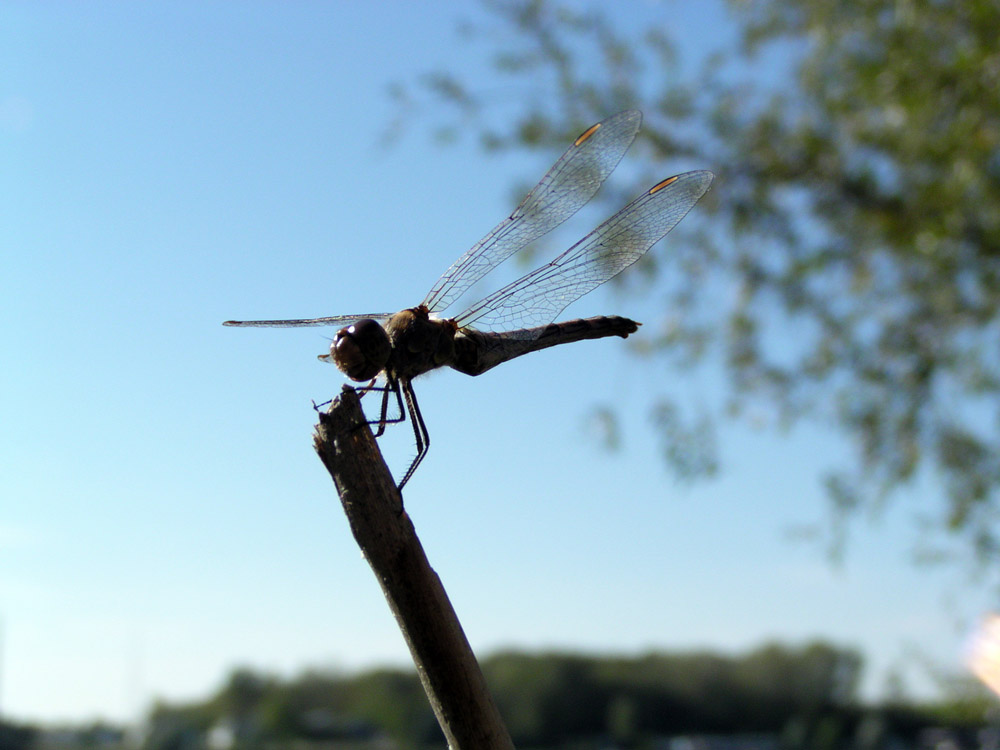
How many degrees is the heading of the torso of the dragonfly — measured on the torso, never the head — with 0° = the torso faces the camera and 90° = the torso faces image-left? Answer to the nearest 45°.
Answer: approximately 45°
